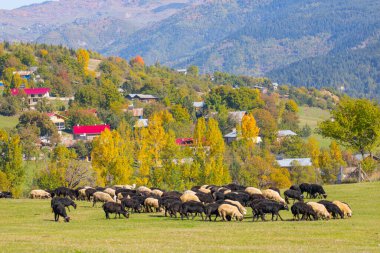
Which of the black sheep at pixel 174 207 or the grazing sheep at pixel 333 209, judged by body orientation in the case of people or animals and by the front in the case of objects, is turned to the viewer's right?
the grazing sheep
